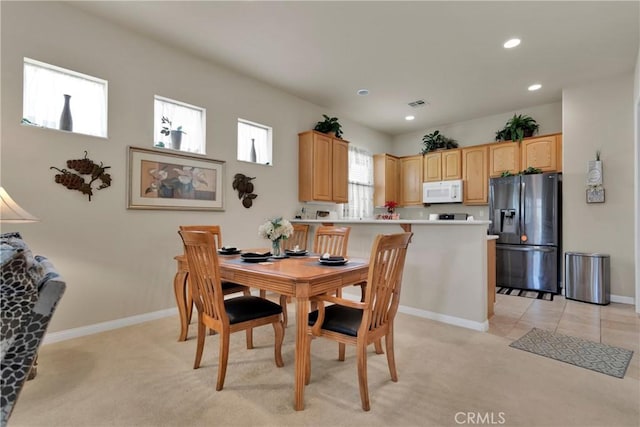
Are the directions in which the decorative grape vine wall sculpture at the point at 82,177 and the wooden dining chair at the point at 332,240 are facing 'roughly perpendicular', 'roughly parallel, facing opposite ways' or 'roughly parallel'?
roughly perpendicular

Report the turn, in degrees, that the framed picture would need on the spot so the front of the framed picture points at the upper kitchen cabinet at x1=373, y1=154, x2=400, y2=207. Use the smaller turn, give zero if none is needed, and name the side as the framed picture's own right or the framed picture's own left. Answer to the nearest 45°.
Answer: approximately 45° to the framed picture's own left

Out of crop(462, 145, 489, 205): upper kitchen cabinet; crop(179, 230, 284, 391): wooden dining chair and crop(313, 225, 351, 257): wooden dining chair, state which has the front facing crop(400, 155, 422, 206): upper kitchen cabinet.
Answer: crop(179, 230, 284, 391): wooden dining chair
